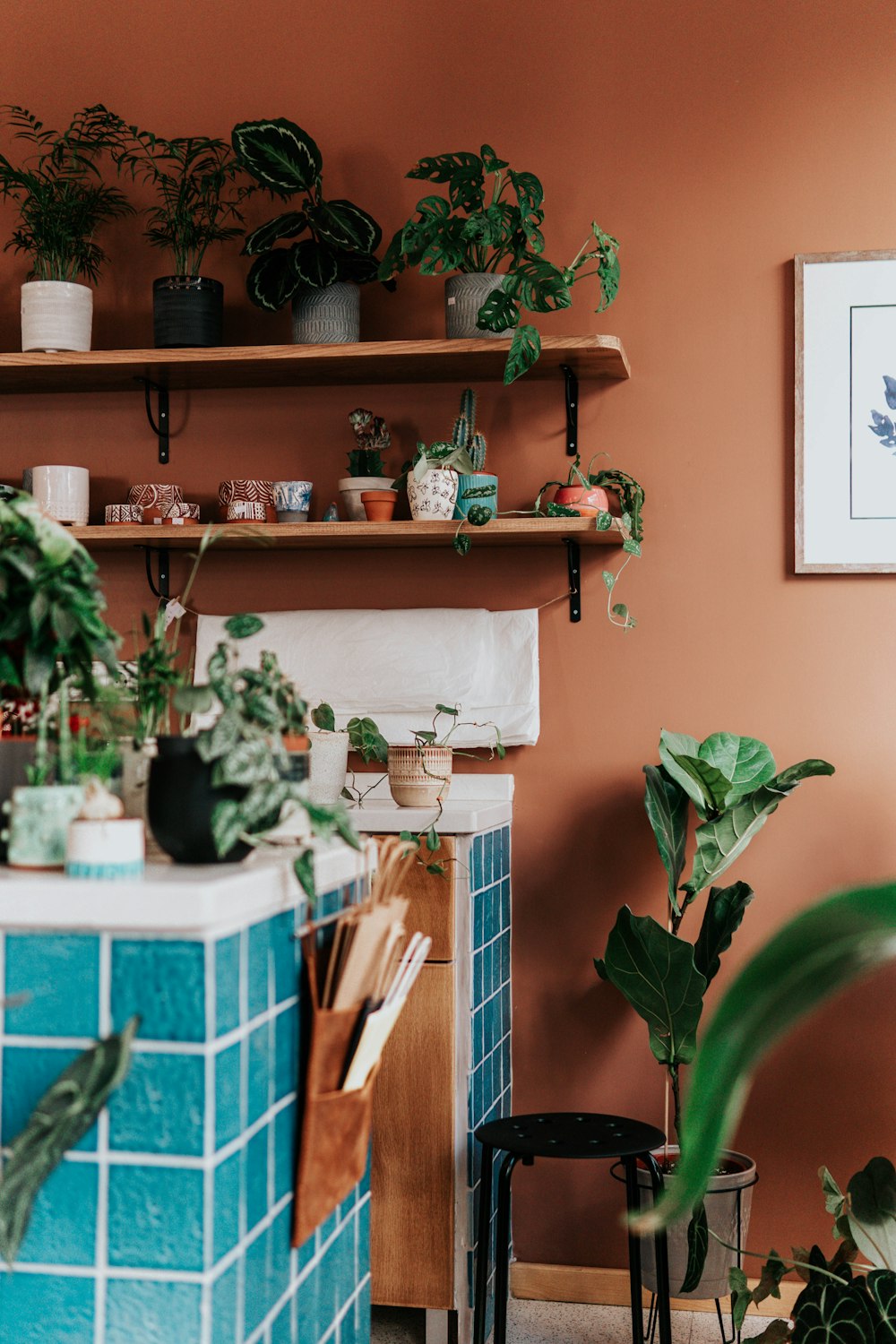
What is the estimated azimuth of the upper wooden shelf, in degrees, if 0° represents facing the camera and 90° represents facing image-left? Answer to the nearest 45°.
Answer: approximately 0°

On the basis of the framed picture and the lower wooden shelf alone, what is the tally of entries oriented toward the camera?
2

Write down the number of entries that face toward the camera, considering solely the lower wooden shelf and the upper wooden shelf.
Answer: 2

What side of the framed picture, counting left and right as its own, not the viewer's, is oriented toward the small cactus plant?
right

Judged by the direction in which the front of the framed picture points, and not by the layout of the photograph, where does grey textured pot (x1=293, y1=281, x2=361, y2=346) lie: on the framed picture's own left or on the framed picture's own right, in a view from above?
on the framed picture's own right
